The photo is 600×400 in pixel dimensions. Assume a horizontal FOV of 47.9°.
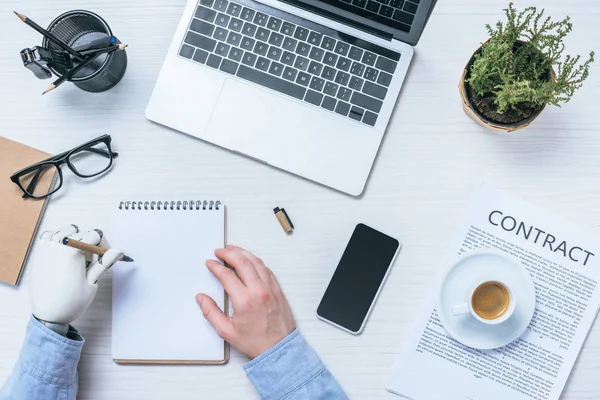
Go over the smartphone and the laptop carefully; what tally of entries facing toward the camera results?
2

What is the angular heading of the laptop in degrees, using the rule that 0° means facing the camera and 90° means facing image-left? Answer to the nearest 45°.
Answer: approximately 0°
